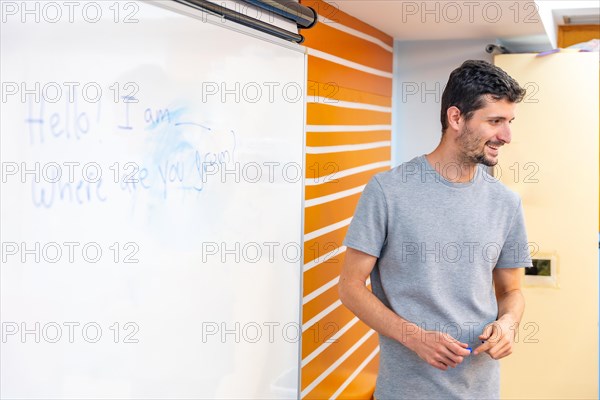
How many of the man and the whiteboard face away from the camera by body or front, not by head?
0

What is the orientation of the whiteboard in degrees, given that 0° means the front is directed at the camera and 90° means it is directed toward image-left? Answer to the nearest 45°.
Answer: approximately 315°

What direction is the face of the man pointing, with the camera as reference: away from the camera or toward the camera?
toward the camera

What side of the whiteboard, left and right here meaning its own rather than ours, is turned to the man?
left

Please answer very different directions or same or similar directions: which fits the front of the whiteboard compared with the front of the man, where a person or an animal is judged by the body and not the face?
same or similar directions

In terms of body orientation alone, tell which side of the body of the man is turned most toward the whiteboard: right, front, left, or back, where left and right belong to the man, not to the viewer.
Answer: right
